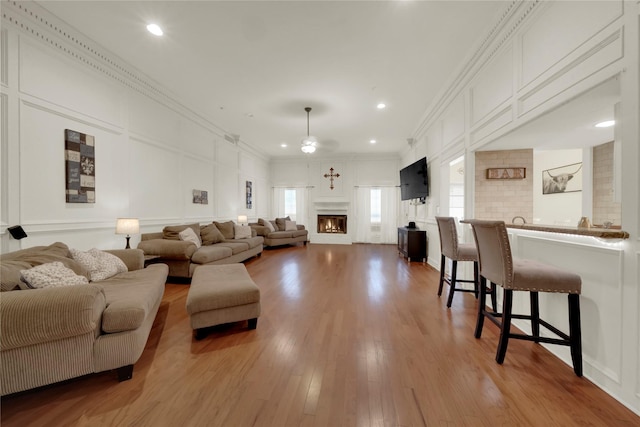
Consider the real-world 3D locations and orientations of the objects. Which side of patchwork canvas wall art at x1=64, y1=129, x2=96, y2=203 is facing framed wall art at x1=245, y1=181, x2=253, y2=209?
left

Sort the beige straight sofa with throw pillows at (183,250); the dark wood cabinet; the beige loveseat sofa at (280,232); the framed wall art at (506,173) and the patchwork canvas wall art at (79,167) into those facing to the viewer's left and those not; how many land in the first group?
1

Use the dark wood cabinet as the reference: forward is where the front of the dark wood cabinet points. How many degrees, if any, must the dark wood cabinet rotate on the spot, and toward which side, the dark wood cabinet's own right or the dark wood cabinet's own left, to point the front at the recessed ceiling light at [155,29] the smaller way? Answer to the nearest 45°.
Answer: approximately 45° to the dark wood cabinet's own left

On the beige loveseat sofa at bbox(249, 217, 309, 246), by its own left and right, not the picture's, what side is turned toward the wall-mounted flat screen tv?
front

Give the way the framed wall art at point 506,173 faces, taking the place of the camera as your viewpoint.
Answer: facing the viewer

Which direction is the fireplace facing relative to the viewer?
toward the camera

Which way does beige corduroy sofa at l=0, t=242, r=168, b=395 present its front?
to the viewer's right

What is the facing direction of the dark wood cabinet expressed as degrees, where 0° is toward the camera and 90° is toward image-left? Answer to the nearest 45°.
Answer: approximately 90°

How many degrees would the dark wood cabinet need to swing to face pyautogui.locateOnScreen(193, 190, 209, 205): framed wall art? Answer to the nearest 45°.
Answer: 0° — it already faces it

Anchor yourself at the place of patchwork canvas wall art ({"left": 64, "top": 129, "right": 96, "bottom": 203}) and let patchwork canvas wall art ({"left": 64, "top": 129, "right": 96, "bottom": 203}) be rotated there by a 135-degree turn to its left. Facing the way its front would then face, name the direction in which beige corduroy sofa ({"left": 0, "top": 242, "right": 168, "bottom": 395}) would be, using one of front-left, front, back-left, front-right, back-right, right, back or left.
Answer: back

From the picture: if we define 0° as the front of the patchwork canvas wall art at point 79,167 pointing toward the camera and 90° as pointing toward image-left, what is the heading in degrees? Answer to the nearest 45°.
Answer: approximately 315°

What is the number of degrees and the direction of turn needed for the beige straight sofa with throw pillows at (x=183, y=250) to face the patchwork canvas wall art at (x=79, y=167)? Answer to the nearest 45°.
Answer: approximately 90° to its right

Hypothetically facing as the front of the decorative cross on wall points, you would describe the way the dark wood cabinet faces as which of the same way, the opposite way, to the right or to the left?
to the right

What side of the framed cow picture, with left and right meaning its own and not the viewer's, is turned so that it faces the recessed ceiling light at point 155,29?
front

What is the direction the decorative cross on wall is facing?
toward the camera

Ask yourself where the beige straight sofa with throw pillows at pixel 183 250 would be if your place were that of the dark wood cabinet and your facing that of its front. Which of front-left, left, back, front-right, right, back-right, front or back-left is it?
front-left
